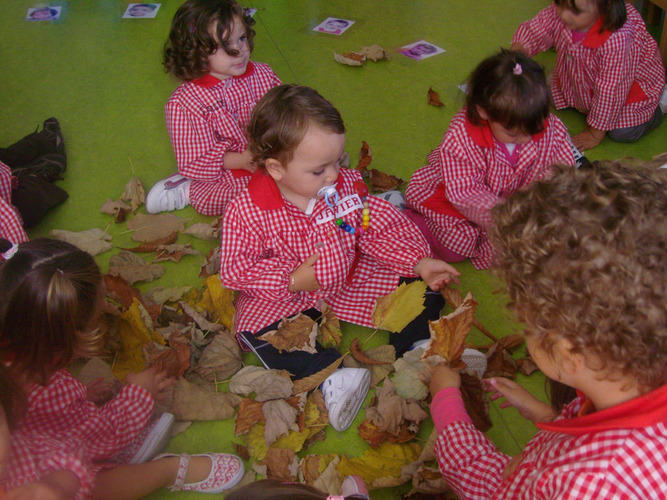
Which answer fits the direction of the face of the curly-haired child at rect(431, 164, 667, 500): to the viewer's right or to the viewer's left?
to the viewer's left

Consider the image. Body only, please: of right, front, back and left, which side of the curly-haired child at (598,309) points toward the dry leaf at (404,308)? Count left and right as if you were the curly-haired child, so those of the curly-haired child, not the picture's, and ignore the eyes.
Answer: front

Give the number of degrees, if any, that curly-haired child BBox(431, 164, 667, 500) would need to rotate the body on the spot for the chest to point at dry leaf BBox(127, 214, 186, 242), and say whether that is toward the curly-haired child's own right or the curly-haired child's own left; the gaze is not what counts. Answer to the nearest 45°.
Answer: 0° — they already face it

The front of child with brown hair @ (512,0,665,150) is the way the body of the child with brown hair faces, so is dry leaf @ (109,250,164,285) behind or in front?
in front

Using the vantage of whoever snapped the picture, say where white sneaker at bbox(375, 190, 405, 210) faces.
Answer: facing to the left of the viewer

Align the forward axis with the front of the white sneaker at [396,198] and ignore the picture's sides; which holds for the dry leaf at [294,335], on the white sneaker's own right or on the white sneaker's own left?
on the white sneaker's own left

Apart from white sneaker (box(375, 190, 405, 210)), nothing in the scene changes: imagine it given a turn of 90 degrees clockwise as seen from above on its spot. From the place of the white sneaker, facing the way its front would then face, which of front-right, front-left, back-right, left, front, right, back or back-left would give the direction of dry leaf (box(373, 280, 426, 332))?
back
